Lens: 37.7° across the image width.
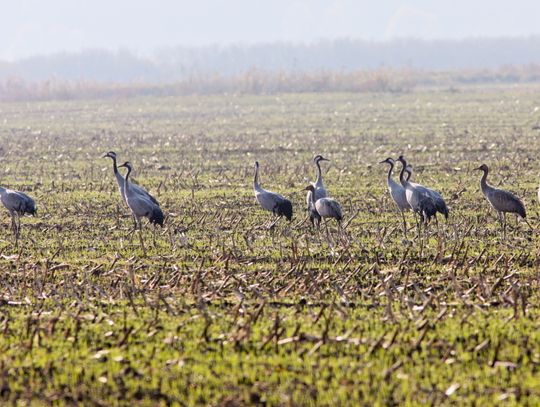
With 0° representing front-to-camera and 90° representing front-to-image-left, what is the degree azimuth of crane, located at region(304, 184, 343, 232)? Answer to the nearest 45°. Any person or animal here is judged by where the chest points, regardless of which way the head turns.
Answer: approximately 90°
